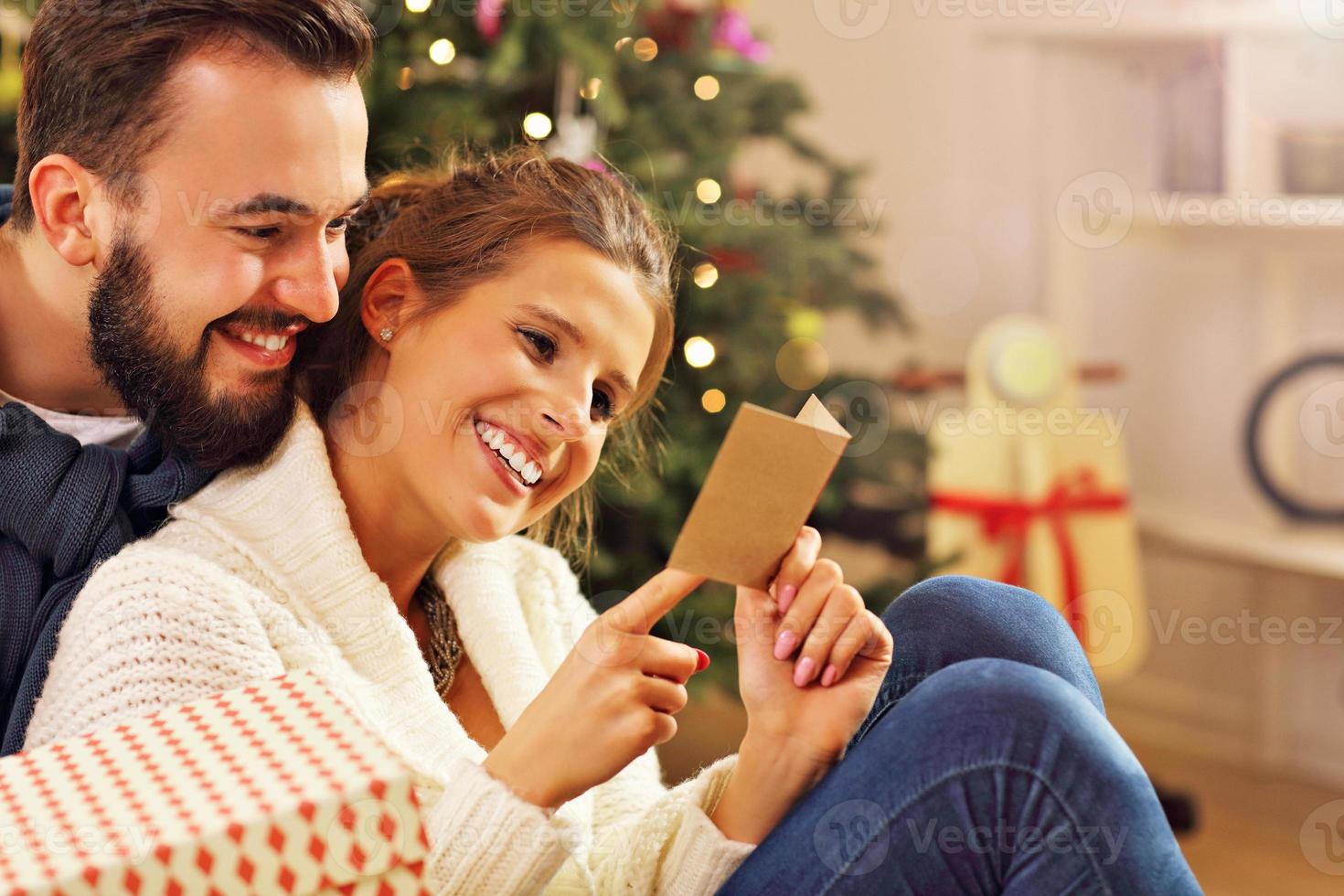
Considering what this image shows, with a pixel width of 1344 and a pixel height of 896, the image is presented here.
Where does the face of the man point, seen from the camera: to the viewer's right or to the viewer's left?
to the viewer's right

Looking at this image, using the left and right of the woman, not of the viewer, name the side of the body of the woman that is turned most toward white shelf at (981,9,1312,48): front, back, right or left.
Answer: left

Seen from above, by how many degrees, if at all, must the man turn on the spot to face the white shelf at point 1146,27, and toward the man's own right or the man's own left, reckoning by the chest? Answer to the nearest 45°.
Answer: approximately 90° to the man's own left

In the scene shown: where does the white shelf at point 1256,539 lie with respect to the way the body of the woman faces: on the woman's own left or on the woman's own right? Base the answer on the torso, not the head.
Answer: on the woman's own left

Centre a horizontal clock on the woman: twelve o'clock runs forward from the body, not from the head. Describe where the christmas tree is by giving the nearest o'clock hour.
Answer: The christmas tree is roughly at 8 o'clock from the woman.

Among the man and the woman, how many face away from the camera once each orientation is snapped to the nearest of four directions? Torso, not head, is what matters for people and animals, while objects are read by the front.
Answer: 0

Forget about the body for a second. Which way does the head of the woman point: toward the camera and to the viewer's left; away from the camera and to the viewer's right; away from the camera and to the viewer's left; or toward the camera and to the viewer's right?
toward the camera and to the viewer's right

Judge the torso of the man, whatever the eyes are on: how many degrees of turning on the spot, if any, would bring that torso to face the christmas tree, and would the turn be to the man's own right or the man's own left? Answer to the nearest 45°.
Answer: approximately 90° to the man's own left

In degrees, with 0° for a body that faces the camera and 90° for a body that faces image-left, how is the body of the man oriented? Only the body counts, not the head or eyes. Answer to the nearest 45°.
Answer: approximately 315°
